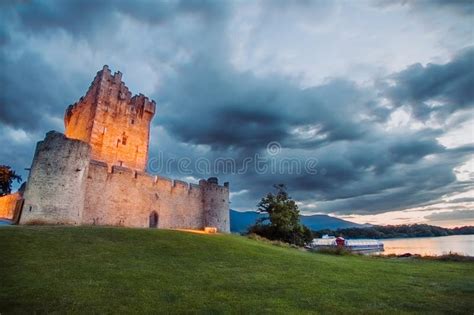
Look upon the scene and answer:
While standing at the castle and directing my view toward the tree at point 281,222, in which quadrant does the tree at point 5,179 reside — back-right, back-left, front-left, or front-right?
back-left

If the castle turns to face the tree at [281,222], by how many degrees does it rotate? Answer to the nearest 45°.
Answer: approximately 45° to its left

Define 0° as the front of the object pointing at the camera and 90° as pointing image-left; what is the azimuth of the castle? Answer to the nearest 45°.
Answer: approximately 315°
